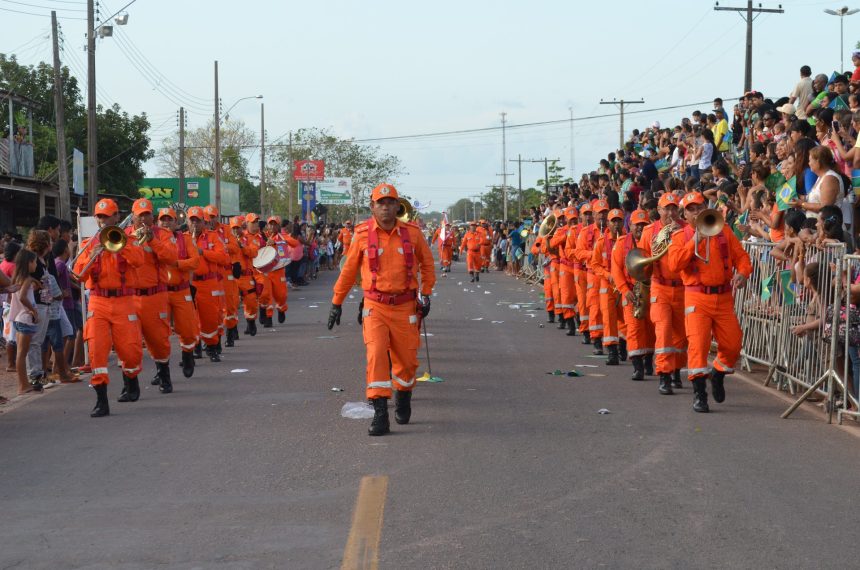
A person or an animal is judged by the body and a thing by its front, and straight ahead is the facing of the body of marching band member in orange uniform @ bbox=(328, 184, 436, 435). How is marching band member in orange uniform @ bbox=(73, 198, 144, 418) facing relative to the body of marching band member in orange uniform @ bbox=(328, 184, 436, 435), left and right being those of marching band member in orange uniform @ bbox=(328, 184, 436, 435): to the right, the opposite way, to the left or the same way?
the same way

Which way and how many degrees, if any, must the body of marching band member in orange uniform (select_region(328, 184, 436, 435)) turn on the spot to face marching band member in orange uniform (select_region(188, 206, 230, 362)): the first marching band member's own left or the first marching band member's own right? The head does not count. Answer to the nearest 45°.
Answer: approximately 135° to the first marching band member's own right

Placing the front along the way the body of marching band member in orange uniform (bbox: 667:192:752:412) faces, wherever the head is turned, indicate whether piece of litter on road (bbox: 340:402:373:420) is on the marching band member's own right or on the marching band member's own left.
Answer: on the marching band member's own right

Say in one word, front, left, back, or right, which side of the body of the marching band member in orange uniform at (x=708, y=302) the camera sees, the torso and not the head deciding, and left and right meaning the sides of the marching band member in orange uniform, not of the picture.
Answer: front

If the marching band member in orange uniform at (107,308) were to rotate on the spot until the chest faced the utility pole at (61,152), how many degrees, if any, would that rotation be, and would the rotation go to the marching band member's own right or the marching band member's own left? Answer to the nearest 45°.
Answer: approximately 180°

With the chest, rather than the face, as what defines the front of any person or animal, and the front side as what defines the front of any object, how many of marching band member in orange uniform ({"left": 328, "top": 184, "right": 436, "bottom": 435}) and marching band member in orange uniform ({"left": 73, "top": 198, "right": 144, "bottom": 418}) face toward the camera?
2

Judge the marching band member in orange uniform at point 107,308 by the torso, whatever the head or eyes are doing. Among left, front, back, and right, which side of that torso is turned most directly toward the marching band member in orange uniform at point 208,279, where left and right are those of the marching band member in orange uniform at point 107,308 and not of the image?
back

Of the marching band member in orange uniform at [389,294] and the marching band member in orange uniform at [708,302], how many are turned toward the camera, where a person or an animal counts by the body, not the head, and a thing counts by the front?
2

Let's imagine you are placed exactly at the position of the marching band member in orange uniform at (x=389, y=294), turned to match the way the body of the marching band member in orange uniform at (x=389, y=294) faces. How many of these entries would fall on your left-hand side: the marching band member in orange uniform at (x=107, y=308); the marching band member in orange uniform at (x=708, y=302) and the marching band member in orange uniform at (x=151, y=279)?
1

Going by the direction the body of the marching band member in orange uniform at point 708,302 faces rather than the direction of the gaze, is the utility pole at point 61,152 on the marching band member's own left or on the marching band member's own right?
on the marching band member's own right

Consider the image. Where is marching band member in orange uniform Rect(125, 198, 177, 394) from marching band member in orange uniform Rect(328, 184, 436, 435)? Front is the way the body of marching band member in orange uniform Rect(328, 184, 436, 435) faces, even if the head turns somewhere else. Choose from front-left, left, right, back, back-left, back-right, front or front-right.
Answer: back-right

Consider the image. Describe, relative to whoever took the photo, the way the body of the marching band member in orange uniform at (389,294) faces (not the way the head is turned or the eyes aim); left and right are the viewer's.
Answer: facing the viewer

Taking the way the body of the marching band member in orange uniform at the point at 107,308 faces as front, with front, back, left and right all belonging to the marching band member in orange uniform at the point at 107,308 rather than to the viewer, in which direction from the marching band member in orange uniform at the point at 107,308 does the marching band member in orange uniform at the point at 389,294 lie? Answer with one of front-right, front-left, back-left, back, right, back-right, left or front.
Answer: front-left

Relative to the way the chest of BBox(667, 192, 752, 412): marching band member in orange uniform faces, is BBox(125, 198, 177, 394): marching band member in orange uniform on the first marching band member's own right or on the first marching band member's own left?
on the first marching band member's own right

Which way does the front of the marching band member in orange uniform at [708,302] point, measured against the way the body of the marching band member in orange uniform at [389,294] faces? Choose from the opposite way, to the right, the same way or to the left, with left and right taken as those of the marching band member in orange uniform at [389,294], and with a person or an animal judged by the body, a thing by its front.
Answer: the same way
